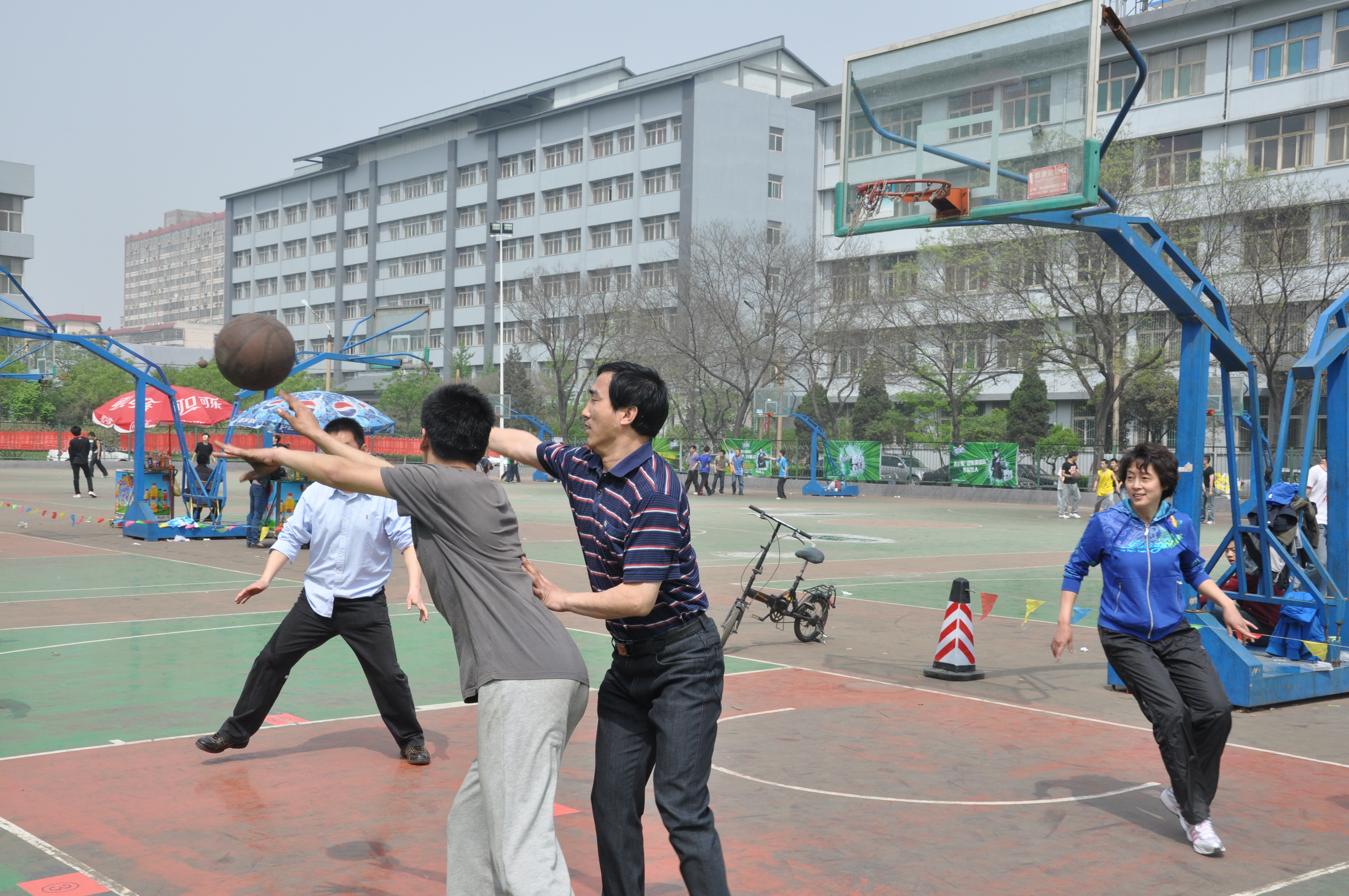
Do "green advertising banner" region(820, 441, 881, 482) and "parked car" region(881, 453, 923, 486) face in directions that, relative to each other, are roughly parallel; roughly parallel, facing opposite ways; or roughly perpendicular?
roughly perpendicular

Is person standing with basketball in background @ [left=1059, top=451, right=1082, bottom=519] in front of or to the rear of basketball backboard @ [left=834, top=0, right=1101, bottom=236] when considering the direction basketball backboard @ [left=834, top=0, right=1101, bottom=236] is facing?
to the rear

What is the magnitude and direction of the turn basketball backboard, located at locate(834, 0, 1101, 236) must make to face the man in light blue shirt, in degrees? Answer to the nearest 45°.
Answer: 0° — it already faces them

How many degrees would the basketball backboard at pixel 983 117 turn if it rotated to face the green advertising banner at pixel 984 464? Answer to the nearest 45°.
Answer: approximately 135° to its right

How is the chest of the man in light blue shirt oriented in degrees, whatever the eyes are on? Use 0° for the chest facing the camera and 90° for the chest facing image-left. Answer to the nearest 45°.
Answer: approximately 0°

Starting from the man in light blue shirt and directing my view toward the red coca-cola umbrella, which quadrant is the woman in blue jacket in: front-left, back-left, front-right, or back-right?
back-right

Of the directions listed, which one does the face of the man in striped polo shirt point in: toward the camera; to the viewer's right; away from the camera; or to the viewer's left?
to the viewer's left

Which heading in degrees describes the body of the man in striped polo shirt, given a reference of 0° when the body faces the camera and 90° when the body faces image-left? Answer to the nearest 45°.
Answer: approximately 45°

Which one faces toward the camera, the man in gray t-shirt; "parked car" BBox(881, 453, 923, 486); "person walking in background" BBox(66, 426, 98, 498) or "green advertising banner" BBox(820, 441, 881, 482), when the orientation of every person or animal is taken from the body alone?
the green advertising banner

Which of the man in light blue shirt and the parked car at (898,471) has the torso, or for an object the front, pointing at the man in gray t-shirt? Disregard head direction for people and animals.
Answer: the man in light blue shirt
